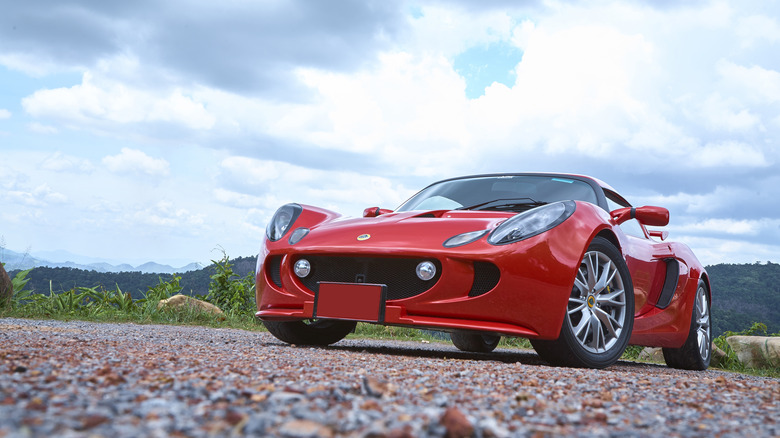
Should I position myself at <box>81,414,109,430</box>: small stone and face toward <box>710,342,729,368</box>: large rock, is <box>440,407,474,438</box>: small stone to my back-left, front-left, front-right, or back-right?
front-right

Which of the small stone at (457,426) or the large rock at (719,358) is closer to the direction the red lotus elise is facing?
the small stone

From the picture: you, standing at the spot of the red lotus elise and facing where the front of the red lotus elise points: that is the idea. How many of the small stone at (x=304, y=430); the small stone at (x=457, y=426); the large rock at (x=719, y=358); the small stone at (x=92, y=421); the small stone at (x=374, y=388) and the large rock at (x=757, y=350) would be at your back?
2

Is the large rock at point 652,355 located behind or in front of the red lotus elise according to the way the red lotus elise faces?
behind

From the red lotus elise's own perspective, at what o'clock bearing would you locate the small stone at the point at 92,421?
The small stone is roughly at 11 o'clock from the red lotus elise.

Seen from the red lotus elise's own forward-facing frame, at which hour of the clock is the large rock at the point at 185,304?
The large rock is roughly at 3 o'clock from the red lotus elise.

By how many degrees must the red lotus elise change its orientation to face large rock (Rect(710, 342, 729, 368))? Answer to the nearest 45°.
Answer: approximately 180°

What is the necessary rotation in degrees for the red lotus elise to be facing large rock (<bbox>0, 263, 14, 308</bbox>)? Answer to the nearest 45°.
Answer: approximately 90° to its right

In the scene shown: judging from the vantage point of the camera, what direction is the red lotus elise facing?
facing the viewer and to the left of the viewer

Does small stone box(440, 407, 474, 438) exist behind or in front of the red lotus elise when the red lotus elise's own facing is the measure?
in front

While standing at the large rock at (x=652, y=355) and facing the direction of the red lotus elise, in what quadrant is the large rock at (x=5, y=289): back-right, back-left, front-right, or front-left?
front-right

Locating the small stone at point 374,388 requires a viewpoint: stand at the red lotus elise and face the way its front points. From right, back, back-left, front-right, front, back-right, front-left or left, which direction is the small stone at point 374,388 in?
front-left

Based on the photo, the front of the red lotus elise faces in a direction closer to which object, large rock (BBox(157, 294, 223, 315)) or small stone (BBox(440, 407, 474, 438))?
the small stone

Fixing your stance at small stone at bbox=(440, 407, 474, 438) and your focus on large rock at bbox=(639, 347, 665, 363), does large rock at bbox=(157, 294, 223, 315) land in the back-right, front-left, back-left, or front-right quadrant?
front-left
